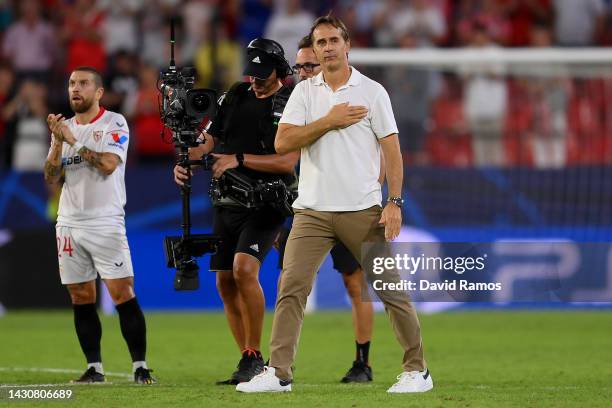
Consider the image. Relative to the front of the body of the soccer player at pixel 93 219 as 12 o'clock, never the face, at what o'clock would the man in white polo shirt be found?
The man in white polo shirt is roughly at 9 o'clock from the soccer player.

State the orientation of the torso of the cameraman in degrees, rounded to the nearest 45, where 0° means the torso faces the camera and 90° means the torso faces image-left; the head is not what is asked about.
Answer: approximately 45°

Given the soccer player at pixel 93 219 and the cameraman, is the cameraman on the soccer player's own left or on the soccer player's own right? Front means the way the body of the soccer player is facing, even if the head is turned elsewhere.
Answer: on the soccer player's own left

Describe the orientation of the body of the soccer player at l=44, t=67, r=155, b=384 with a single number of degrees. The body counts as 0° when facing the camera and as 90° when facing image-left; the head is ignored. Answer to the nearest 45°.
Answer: approximately 45°

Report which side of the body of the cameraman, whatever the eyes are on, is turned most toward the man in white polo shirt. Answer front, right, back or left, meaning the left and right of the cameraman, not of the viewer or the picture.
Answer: left

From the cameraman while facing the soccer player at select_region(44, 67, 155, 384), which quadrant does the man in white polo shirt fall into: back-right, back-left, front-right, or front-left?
back-left

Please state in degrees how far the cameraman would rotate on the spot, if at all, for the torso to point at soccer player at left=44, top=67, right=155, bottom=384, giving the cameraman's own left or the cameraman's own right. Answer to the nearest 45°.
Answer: approximately 45° to the cameraman's own right
